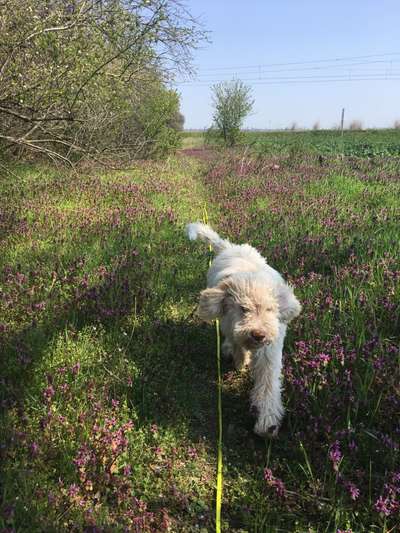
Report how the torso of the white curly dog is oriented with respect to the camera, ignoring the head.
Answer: toward the camera
